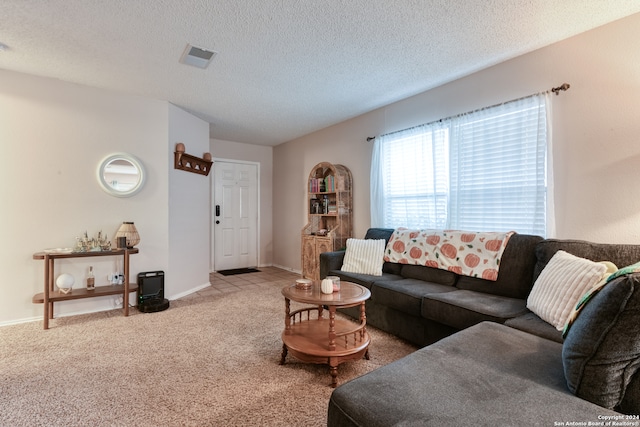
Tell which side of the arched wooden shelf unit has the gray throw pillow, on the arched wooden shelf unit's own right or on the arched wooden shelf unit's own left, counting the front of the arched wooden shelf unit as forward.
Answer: on the arched wooden shelf unit's own left

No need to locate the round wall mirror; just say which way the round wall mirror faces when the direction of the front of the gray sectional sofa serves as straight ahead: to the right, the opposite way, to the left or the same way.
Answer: to the left

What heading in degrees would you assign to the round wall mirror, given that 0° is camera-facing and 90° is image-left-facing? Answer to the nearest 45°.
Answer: approximately 0°

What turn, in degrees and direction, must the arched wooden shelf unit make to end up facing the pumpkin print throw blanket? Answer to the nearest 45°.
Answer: approximately 90° to its left

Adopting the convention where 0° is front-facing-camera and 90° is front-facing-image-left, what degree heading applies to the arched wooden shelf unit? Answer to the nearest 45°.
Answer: approximately 45°

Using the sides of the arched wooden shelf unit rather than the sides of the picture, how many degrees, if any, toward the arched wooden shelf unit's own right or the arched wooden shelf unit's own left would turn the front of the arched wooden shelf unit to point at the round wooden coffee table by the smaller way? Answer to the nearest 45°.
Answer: approximately 45° to the arched wooden shelf unit's own left
